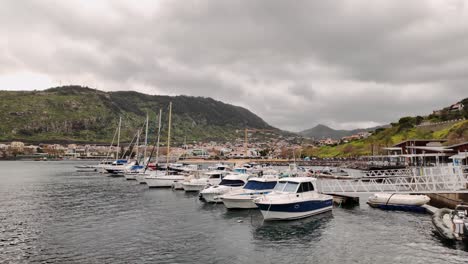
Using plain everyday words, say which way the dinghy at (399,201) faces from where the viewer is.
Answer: facing to the left of the viewer

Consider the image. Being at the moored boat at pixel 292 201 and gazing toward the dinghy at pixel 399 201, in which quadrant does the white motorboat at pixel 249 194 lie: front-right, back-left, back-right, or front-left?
back-left

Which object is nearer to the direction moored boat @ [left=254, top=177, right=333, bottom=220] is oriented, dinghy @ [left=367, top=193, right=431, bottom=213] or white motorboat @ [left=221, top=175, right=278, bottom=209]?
the white motorboat

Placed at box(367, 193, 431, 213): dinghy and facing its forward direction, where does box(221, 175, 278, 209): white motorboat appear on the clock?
The white motorboat is roughly at 11 o'clock from the dinghy.

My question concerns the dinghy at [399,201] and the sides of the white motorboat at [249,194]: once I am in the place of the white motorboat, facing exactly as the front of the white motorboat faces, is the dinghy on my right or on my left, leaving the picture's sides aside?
on my left

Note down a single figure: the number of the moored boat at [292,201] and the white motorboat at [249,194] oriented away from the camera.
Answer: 0

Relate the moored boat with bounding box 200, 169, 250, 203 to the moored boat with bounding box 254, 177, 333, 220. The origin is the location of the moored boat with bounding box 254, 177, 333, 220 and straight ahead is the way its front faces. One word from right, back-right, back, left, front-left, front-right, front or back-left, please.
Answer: right

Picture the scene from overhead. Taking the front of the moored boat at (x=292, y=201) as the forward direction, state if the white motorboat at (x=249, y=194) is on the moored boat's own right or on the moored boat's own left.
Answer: on the moored boat's own right

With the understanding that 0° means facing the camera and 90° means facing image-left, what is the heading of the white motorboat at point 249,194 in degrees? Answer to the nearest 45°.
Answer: approximately 45°

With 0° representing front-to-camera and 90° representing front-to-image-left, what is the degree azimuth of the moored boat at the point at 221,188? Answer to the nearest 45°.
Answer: approximately 45°

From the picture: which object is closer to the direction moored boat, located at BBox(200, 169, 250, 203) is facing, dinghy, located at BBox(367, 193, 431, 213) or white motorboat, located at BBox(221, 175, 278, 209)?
the white motorboat

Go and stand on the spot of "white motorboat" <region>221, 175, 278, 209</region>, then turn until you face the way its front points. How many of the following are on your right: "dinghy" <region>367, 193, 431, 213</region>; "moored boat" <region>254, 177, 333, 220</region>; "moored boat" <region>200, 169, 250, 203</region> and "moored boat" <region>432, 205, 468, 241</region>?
1
